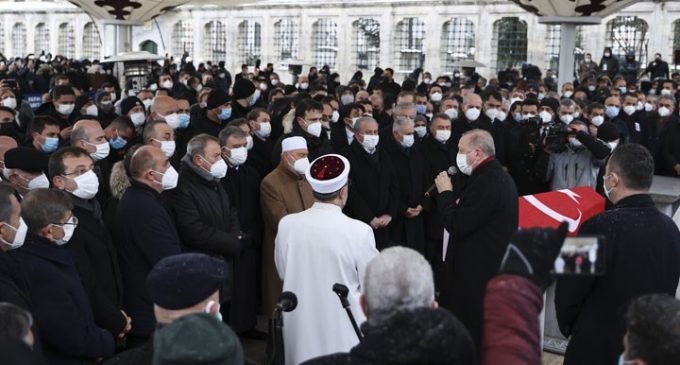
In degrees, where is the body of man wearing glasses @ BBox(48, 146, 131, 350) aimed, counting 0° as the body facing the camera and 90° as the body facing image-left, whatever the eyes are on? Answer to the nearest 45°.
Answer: approximately 315°

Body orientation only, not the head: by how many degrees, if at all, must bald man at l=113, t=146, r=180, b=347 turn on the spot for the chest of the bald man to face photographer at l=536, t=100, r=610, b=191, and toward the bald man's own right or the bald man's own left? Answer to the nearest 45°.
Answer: approximately 45° to the bald man's own left

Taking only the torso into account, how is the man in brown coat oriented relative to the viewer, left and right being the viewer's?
facing the viewer and to the right of the viewer

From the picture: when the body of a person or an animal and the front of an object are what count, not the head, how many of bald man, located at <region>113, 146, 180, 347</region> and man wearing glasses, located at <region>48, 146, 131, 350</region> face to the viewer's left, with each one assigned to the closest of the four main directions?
0

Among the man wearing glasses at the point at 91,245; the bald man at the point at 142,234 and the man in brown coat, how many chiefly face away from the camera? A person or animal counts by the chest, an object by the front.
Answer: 0

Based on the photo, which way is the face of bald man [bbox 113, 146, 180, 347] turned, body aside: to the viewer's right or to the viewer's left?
to the viewer's right

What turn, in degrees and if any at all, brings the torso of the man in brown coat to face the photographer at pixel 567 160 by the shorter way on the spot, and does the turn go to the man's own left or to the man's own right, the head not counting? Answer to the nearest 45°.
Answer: approximately 90° to the man's own left

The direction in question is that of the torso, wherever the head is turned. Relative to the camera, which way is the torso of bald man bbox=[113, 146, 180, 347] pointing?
to the viewer's right

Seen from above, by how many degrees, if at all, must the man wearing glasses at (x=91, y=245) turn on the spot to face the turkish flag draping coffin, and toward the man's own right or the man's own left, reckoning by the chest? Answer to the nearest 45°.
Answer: approximately 45° to the man's own left

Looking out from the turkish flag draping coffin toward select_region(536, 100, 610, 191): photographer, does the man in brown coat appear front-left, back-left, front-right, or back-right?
back-left

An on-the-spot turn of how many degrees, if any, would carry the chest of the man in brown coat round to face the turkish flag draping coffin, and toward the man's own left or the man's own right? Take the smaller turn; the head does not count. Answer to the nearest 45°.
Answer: approximately 45° to the man's own left

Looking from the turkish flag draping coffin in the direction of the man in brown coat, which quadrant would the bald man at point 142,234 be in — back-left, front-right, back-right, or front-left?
front-left

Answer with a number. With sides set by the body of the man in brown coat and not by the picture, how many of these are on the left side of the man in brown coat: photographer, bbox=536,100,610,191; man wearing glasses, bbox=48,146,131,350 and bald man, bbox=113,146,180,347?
1
